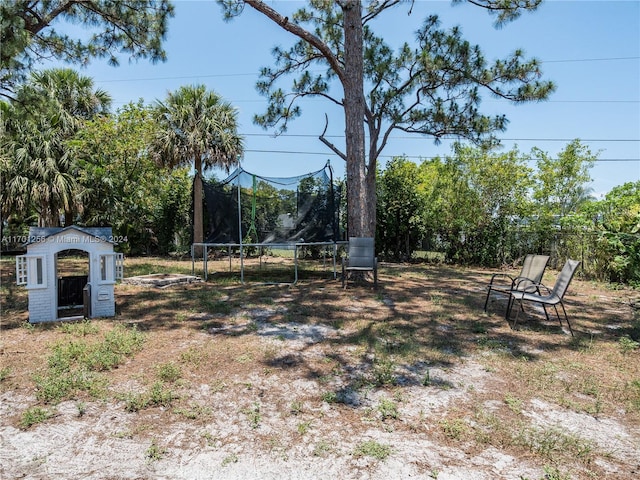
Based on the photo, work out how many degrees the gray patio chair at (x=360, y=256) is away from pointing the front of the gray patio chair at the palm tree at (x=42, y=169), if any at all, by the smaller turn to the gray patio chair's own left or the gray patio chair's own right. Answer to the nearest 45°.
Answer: approximately 135° to the gray patio chair's own right

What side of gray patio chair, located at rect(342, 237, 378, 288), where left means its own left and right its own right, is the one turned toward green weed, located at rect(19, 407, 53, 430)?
front

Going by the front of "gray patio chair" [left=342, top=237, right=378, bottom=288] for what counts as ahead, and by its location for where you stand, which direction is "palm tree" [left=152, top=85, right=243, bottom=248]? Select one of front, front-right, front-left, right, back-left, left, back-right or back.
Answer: back-right

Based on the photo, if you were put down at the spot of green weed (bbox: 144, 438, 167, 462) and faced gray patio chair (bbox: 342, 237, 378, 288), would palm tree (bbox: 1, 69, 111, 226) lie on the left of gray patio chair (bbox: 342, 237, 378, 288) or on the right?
left

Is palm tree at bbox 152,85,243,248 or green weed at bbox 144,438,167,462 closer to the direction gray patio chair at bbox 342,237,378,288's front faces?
the green weed

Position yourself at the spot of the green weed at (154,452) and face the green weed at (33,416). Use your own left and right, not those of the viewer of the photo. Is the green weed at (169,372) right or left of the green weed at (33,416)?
right

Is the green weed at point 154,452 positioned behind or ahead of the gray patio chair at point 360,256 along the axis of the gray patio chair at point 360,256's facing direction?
ahead

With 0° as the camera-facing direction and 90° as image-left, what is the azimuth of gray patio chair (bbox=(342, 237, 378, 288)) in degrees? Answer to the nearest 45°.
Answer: approximately 0°

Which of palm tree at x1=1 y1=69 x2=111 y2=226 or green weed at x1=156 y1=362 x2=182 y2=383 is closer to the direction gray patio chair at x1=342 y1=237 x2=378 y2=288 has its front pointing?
the green weed

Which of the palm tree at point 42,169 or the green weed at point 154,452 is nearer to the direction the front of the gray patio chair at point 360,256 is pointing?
the green weed

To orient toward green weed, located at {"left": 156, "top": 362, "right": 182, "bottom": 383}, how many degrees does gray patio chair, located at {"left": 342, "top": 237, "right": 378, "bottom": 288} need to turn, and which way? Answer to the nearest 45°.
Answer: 0° — it already faces it

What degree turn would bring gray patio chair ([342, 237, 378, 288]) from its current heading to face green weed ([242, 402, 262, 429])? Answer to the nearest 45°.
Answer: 0° — it already faces it

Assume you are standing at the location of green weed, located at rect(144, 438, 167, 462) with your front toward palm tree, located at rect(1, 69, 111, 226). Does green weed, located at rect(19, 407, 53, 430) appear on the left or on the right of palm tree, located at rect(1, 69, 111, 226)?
left
